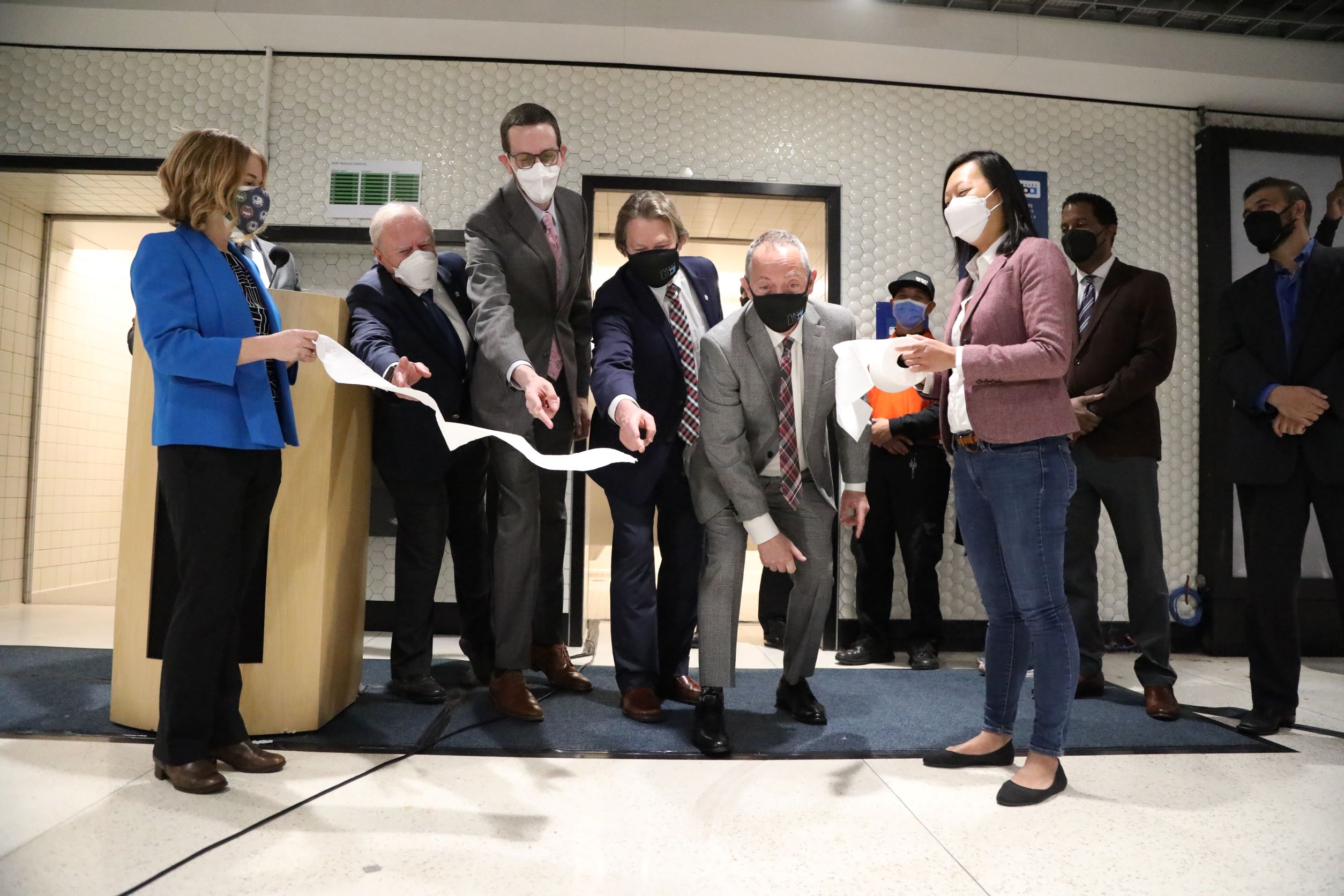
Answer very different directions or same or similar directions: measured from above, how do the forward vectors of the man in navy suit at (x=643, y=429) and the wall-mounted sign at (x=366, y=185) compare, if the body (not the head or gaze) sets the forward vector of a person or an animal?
same or similar directions

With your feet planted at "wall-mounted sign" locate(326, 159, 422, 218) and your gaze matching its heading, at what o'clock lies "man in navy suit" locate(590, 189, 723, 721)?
The man in navy suit is roughly at 11 o'clock from the wall-mounted sign.

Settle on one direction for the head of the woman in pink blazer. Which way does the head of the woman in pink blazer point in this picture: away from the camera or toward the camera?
toward the camera

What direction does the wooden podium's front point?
toward the camera

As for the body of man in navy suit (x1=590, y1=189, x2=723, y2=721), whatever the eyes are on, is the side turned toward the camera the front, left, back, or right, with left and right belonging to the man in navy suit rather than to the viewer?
front

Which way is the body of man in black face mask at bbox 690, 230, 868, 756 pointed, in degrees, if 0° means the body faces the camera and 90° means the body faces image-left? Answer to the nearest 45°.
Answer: approximately 0°

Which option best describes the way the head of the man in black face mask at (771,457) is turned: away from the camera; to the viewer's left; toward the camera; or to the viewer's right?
toward the camera

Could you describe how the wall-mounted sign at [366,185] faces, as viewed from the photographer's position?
facing the viewer

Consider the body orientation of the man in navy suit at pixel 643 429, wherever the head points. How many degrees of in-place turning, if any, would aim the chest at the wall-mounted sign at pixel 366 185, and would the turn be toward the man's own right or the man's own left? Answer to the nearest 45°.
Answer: approximately 135° to the man's own right

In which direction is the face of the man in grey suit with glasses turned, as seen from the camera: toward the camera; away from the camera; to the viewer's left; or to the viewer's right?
toward the camera

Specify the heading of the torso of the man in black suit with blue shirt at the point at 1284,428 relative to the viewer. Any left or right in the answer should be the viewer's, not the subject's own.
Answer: facing the viewer and to the left of the viewer

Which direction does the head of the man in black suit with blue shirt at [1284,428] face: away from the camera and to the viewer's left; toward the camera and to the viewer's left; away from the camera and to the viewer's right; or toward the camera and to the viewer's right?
toward the camera and to the viewer's left

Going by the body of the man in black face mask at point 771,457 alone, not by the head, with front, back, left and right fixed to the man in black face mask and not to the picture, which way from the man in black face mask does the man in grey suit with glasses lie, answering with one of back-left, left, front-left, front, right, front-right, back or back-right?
right

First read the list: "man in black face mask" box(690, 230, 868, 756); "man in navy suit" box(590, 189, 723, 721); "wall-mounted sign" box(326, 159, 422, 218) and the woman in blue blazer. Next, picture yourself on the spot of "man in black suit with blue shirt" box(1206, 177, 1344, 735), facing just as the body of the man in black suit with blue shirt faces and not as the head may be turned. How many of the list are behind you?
0

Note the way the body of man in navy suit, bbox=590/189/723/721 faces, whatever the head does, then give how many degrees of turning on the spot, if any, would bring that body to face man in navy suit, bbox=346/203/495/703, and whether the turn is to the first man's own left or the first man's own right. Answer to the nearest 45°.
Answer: approximately 90° to the first man's own right
